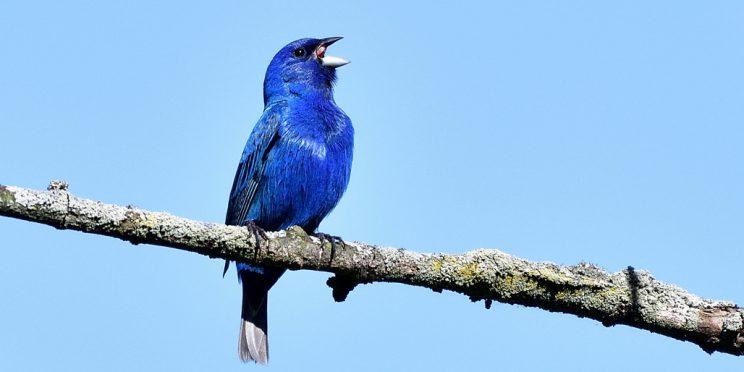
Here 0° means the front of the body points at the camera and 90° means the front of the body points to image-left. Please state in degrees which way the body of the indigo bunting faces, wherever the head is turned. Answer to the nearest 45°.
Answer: approximately 315°
